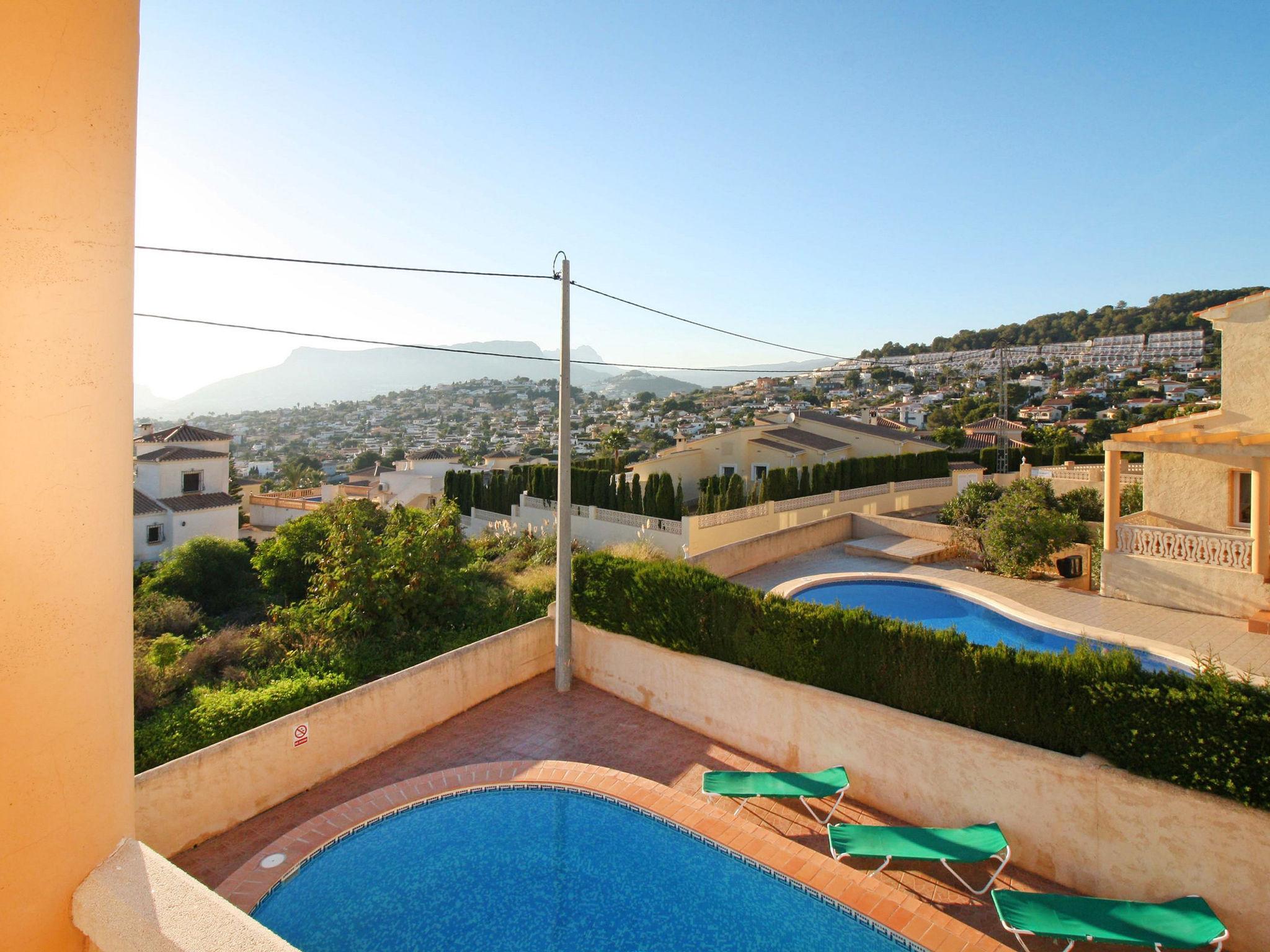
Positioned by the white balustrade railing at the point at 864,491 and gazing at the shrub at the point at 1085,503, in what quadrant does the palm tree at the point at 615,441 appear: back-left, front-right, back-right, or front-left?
back-left

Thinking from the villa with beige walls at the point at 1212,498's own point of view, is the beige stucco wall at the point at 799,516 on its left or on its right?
on its right
